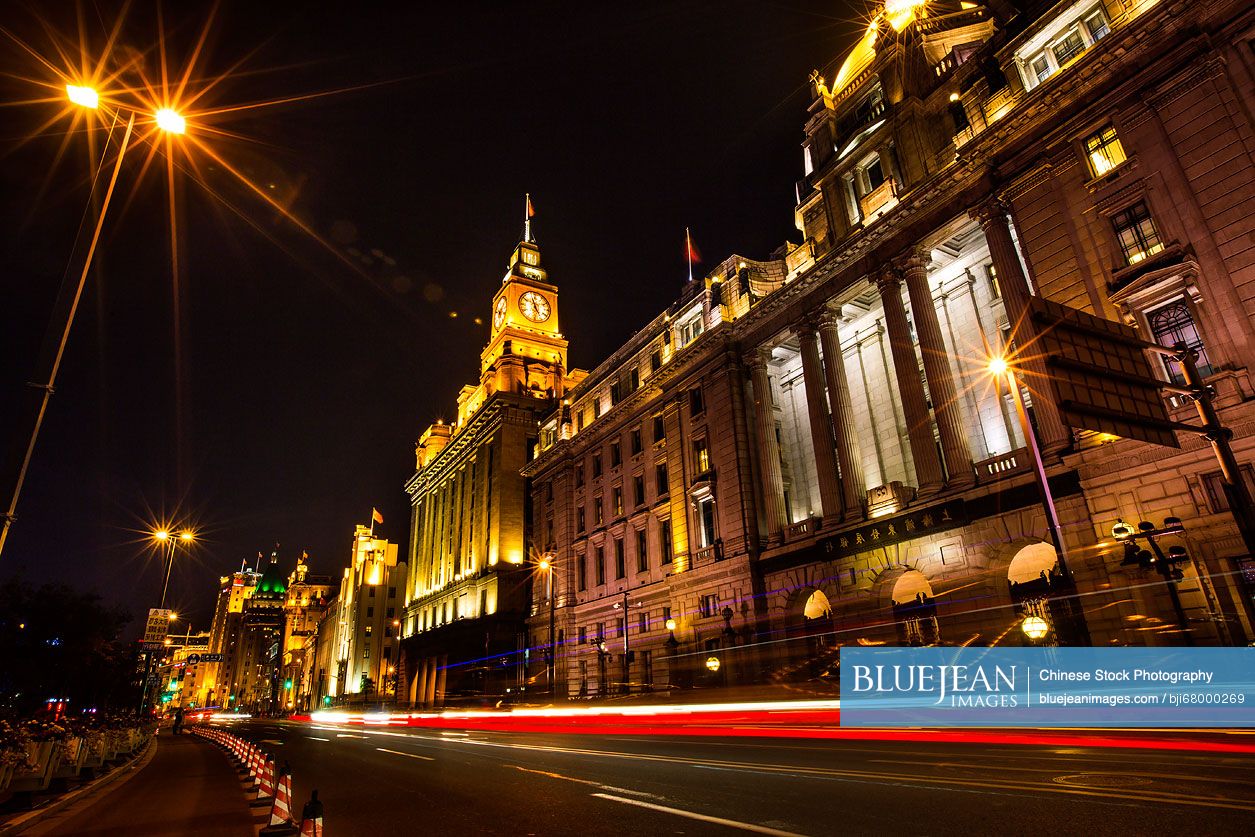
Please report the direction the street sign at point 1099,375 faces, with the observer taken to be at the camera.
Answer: facing away from the viewer and to the left of the viewer

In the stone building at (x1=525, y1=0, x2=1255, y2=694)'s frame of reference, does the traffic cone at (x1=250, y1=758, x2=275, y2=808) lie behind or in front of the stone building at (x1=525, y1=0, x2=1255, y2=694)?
in front

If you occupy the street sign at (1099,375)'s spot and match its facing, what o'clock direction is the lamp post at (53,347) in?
The lamp post is roughly at 9 o'clock from the street sign.

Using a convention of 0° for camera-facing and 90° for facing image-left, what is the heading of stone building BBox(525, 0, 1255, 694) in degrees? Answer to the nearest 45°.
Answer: approximately 45°

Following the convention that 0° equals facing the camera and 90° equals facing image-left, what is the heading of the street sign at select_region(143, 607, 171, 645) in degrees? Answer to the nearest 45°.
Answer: approximately 0°

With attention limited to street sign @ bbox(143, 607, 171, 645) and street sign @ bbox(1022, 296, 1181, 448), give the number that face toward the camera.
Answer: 1

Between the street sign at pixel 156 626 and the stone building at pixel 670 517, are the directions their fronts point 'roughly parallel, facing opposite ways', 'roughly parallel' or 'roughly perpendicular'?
roughly perpendicular

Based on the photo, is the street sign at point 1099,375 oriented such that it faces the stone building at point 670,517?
yes

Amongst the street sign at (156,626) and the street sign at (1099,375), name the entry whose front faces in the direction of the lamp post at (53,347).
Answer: the street sign at (156,626)

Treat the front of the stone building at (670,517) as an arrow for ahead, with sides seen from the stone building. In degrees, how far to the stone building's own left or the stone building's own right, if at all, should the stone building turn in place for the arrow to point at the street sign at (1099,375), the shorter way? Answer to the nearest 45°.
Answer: approximately 45° to the stone building's own left

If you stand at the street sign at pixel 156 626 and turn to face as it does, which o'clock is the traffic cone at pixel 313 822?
The traffic cone is roughly at 12 o'clock from the street sign.

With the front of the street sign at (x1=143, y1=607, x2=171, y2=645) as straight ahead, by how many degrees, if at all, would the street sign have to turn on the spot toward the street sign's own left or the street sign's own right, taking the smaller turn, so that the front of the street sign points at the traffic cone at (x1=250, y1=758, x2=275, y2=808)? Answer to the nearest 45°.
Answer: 0° — it already faces it

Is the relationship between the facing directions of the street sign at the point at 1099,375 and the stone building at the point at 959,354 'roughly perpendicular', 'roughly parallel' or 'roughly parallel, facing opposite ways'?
roughly perpendicular
